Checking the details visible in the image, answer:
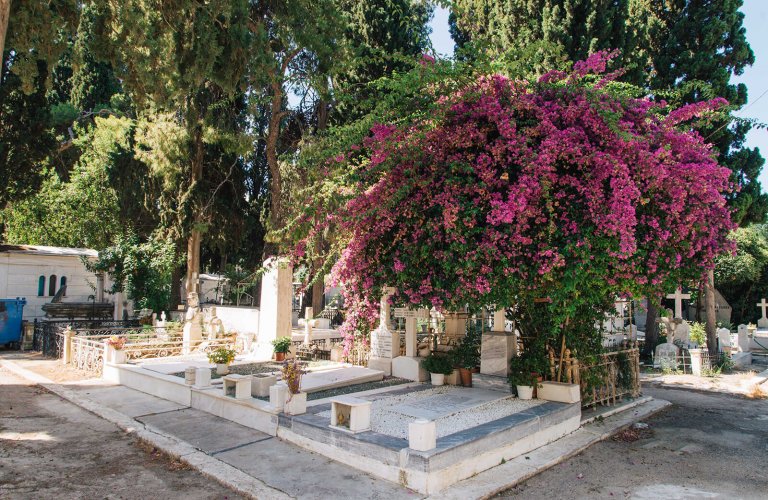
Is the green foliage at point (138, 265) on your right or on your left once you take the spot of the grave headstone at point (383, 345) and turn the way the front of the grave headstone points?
on your right

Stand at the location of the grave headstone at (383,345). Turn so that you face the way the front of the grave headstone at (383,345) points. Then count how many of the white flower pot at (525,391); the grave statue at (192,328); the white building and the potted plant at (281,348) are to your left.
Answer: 1

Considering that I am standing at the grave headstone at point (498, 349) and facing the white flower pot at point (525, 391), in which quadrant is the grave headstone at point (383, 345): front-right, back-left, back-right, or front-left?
back-right

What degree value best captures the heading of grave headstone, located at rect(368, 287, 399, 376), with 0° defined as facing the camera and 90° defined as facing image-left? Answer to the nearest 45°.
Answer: approximately 45°

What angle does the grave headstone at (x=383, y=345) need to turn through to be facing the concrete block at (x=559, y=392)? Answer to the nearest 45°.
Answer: approximately 90° to its left

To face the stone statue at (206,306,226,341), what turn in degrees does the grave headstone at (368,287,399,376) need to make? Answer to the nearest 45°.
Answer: approximately 90° to its right

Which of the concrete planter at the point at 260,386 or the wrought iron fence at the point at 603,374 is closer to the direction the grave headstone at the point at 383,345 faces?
the concrete planter

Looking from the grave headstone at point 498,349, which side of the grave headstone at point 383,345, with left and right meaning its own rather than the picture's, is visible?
left

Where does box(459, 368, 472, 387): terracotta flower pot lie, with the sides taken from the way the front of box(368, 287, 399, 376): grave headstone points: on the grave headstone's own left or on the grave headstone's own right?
on the grave headstone's own left

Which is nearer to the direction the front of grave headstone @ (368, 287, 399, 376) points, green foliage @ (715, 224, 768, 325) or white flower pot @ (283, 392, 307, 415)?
the white flower pot
